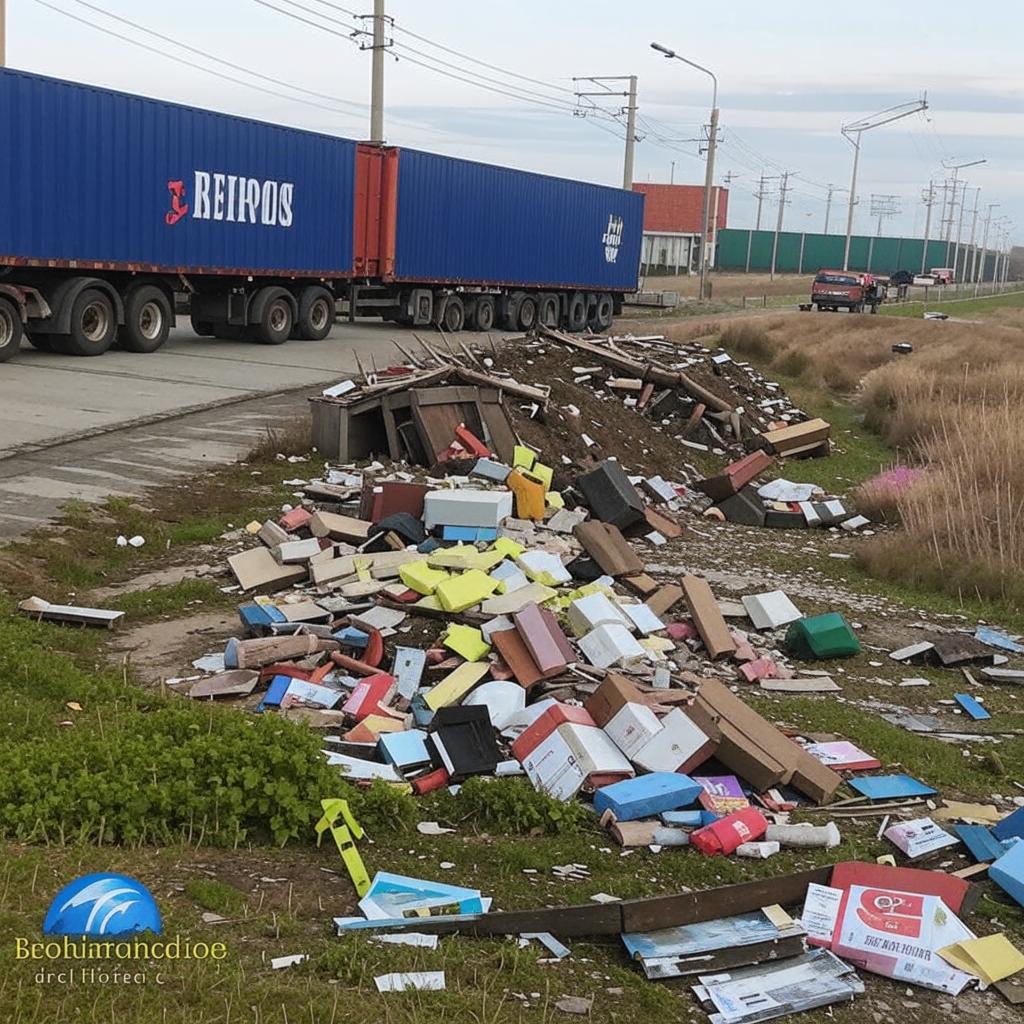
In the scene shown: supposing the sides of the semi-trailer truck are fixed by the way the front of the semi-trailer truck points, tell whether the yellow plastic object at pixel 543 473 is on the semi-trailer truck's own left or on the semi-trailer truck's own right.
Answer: on the semi-trailer truck's own left

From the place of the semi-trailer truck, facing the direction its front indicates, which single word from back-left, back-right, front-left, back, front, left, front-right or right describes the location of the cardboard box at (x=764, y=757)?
front-left

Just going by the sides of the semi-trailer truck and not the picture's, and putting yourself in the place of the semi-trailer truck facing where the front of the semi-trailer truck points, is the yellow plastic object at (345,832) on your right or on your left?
on your left

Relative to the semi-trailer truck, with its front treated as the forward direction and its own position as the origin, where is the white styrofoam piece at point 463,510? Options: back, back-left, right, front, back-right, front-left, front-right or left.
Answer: front-left

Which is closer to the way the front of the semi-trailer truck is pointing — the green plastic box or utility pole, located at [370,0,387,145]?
the green plastic box

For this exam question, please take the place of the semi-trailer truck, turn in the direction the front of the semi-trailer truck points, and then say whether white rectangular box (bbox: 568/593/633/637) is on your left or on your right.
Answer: on your left

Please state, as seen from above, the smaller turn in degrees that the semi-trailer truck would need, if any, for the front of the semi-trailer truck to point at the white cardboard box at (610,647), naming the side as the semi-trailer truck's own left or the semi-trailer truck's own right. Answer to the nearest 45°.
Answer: approximately 45° to the semi-trailer truck's own left

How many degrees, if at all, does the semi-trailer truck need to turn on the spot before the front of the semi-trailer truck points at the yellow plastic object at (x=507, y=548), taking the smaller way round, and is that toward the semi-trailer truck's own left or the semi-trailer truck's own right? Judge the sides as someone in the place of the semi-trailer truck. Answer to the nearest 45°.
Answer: approximately 45° to the semi-trailer truck's own left

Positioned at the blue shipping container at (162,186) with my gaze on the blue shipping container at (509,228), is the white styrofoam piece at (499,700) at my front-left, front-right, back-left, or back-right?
back-right

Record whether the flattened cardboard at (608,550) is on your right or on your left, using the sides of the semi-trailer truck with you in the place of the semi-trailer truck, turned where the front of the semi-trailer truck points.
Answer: on your left

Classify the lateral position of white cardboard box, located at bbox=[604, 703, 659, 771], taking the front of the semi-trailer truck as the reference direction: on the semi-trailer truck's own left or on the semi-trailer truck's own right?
on the semi-trailer truck's own left

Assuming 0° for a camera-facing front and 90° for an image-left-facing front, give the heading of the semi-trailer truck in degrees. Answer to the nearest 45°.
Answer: approximately 45°
